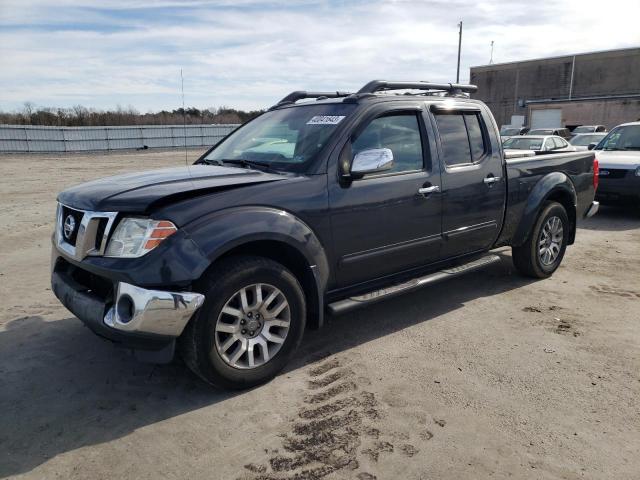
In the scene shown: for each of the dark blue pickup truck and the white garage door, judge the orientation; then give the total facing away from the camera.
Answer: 0

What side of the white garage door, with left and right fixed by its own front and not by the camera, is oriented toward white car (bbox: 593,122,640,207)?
front

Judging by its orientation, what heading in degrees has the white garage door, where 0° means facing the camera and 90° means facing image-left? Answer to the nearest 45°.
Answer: approximately 0°

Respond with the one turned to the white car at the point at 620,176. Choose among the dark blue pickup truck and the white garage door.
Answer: the white garage door

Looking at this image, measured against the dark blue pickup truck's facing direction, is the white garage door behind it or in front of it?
behind

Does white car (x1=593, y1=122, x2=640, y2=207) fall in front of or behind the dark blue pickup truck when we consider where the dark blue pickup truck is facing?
behind

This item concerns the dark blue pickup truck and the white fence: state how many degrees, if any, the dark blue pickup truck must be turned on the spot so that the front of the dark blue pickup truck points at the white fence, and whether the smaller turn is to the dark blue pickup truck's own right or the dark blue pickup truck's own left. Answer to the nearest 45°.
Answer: approximately 90° to the dark blue pickup truck's own right

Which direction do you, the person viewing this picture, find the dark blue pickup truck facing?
facing the viewer and to the left of the viewer

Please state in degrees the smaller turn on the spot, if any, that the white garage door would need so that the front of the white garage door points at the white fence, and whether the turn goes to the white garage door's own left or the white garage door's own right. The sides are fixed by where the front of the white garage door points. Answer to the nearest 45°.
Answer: approximately 45° to the white garage door's own right

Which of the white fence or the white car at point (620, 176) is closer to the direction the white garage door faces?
the white car
